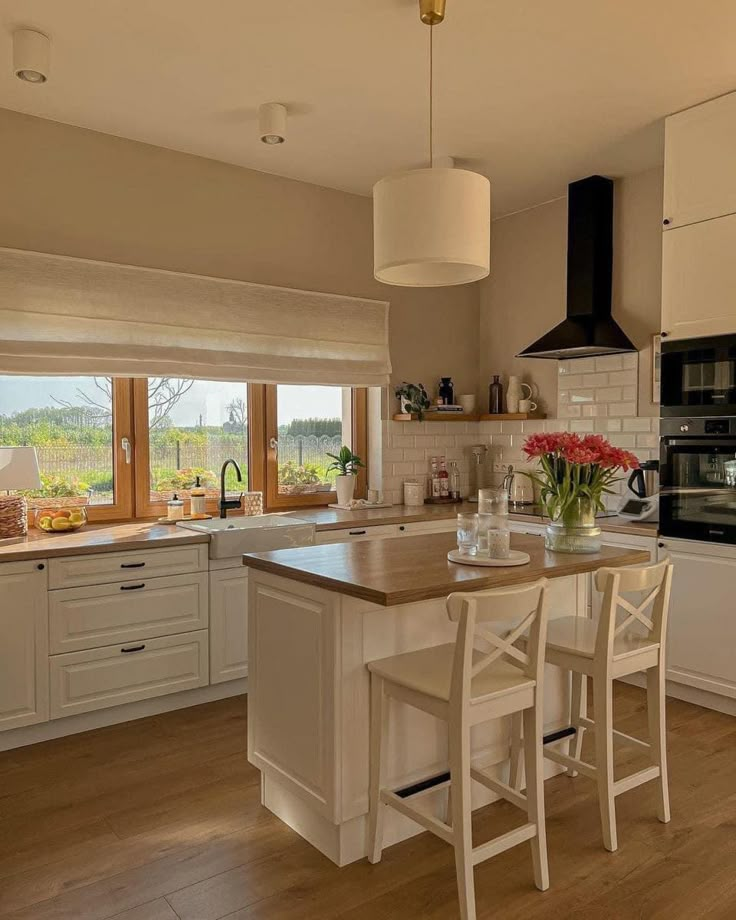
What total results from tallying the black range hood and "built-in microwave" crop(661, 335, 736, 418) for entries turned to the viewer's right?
0

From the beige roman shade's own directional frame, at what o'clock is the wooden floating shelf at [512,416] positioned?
The wooden floating shelf is roughly at 10 o'clock from the beige roman shade.

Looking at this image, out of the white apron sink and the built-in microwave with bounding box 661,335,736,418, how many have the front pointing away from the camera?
0

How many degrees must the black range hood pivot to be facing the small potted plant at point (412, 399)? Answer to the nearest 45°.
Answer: approximately 45° to its right

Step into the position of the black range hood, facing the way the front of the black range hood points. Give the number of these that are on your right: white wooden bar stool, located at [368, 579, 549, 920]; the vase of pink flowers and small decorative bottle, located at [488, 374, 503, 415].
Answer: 1

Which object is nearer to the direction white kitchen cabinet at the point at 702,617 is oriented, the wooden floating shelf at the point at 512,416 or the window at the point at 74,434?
the window

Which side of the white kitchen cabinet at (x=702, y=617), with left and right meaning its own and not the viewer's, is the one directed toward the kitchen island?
front

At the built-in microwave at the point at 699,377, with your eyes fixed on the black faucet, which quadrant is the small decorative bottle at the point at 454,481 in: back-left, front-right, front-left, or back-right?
front-right

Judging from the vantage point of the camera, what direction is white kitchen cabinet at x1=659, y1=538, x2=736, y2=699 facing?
facing the viewer and to the left of the viewer

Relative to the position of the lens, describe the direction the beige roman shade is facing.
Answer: facing the viewer and to the right of the viewer

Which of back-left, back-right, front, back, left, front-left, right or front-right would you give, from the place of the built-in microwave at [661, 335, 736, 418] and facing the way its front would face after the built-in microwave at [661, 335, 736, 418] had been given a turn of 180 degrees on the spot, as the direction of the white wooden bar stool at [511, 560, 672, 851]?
back-right

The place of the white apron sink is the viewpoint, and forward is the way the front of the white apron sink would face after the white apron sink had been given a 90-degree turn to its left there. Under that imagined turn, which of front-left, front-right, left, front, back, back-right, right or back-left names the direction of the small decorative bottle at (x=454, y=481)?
front

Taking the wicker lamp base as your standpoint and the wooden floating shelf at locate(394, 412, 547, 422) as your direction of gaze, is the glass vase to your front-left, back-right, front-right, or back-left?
front-right

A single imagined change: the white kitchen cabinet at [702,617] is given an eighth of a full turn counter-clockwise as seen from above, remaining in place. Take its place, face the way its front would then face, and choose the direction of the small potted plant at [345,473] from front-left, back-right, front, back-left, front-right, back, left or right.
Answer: right

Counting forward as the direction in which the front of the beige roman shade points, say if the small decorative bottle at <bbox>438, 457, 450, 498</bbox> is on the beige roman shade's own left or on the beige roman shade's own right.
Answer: on the beige roman shade's own left

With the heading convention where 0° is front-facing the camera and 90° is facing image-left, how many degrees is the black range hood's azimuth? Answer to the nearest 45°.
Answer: approximately 45°

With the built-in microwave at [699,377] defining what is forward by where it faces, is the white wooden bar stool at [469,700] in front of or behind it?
in front
